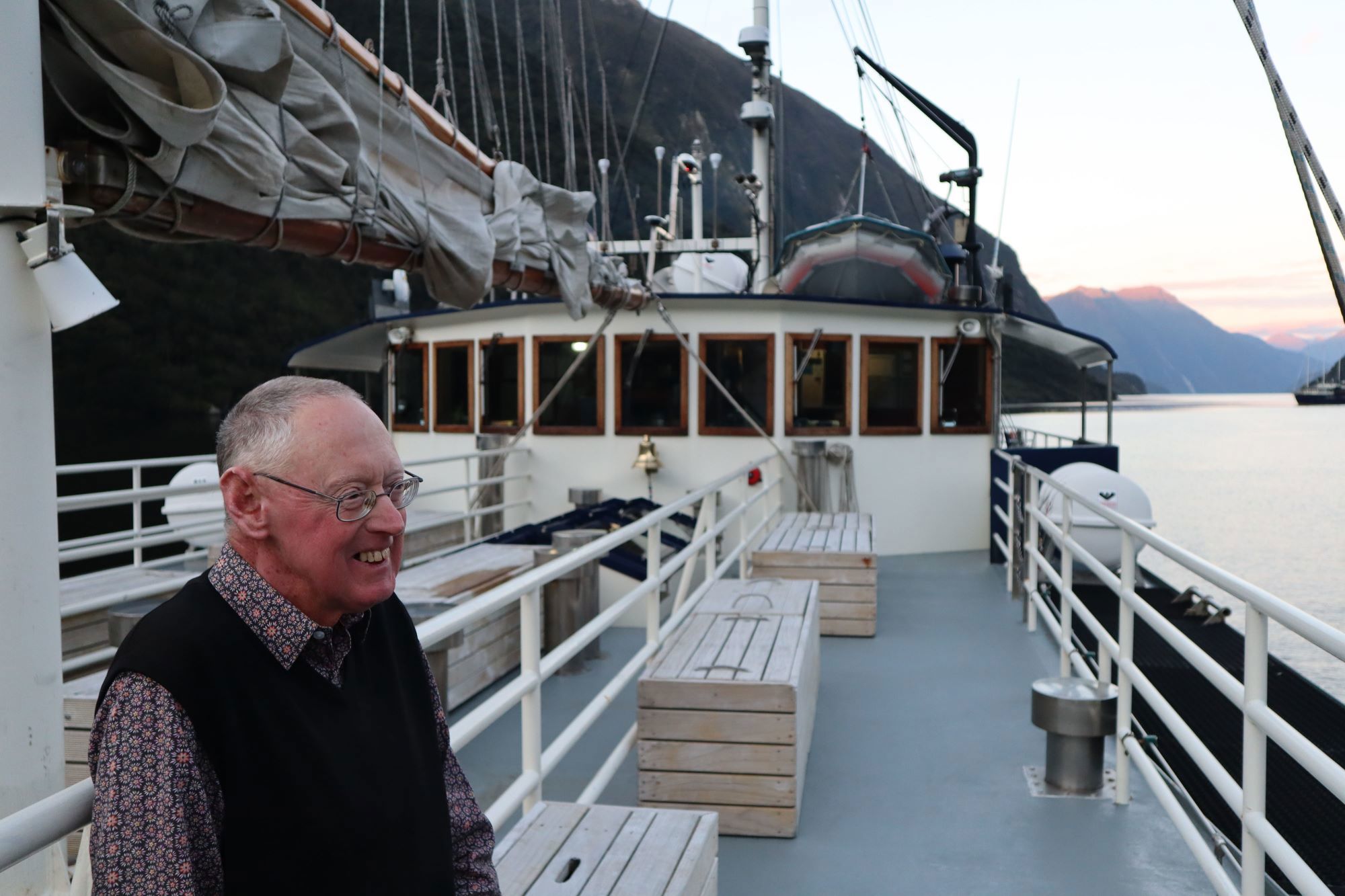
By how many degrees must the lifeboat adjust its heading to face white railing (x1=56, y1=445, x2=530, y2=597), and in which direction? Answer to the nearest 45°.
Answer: approximately 45° to its right

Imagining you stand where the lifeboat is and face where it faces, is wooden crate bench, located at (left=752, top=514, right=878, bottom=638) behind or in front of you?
in front

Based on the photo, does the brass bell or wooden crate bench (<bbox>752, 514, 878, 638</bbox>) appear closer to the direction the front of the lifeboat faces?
the wooden crate bench

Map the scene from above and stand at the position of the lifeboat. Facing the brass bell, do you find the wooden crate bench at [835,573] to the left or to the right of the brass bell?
left

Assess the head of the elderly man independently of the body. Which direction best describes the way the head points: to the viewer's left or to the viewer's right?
to the viewer's right

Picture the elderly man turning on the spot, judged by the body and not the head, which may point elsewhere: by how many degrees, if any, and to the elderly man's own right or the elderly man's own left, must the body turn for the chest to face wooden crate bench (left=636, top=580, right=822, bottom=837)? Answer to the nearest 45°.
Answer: approximately 90° to the elderly man's own left

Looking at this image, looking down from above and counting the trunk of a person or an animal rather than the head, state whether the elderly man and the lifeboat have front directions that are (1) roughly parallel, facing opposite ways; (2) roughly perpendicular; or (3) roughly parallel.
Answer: roughly perpendicular

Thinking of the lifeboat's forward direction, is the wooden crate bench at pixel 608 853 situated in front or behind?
in front
